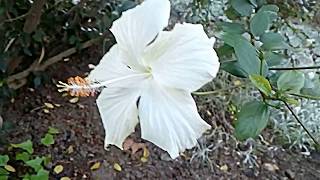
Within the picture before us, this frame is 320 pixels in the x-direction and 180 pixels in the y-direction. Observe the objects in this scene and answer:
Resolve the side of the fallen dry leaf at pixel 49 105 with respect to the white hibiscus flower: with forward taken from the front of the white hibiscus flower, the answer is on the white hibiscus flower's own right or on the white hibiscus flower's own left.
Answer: on the white hibiscus flower's own right

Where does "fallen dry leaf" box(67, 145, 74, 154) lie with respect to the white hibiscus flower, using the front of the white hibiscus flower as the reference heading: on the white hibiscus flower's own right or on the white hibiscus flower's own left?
on the white hibiscus flower's own right

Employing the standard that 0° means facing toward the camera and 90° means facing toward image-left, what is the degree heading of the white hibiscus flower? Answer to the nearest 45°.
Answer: approximately 45°

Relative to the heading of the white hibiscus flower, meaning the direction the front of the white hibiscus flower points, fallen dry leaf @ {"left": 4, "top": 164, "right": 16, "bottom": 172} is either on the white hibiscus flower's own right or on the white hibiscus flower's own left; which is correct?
on the white hibiscus flower's own right
